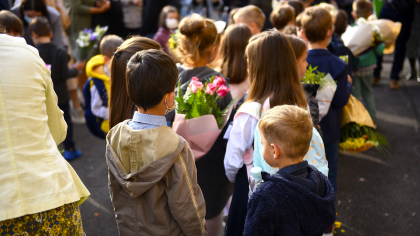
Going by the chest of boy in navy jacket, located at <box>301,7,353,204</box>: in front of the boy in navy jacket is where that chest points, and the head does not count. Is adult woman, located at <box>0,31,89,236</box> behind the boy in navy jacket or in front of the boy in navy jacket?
behind

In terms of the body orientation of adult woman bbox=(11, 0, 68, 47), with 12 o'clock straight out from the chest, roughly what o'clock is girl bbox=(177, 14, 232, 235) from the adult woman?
The girl is roughly at 10 o'clock from the adult woman.

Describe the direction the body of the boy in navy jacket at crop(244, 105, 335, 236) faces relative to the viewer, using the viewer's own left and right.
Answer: facing away from the viewer and to the left of the viewer

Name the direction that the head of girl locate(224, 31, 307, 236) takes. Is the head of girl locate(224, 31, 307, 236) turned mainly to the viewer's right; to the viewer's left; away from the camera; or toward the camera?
away from the camera

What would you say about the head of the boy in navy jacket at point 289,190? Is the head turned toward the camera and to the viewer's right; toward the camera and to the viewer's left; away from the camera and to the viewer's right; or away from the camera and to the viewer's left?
away from the camera and to the viewer's left

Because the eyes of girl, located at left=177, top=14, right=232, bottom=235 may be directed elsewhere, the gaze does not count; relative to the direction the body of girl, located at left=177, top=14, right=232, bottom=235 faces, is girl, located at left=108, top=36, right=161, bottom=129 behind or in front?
behind

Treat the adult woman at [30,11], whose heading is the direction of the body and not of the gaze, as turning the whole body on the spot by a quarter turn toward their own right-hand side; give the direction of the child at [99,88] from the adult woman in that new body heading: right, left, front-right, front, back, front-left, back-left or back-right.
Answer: back-left

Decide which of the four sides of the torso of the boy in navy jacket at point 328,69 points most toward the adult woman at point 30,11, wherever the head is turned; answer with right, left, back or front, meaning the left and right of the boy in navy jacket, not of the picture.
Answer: left

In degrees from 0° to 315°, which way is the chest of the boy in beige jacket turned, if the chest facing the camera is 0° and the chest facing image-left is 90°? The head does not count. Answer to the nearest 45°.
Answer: approximately 225°

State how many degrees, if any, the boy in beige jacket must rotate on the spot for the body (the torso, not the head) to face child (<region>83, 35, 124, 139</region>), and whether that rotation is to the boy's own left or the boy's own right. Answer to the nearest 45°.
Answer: approximately 45° to the boy's own left

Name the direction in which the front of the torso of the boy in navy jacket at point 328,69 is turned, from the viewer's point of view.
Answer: away from the camera

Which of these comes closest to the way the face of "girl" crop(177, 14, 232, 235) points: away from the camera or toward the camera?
away from the camera

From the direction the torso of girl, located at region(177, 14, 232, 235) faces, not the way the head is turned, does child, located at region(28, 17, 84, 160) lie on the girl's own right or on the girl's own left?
on the girl's own left
